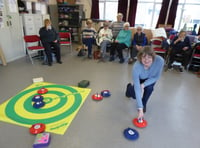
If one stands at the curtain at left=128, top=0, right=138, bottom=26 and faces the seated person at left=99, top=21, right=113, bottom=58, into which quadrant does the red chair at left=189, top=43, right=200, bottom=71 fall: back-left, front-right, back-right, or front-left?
front-left

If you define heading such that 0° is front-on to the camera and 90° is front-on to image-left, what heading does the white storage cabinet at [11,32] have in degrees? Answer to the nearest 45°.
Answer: approximately 315°

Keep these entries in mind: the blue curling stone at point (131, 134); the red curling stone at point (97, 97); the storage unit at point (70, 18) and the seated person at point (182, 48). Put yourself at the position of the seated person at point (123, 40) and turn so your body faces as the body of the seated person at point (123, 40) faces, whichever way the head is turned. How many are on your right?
1

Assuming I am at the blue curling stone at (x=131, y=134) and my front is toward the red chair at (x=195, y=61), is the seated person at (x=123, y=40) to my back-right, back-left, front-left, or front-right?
front-left

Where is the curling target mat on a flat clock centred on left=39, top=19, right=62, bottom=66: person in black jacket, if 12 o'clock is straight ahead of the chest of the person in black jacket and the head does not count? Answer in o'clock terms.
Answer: The curling target mat is roughly at 12 o'clock from the person in black jacket.

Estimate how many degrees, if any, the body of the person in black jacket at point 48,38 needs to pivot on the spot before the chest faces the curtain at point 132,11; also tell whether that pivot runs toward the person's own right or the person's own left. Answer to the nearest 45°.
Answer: approximately 135° to the person's own left

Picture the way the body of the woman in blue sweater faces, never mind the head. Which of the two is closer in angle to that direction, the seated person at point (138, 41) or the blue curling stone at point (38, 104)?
the blue curling stone

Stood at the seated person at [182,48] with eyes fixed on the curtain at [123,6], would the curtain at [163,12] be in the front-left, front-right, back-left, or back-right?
front-right

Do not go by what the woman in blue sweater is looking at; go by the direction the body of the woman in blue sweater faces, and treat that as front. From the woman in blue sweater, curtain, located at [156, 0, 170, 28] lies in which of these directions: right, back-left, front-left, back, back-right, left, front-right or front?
back

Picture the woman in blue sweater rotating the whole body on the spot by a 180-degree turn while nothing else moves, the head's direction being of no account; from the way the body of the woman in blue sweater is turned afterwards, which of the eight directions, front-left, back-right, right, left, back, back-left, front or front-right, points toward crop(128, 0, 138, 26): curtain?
front

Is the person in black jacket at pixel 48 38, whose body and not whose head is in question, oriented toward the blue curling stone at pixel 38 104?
yes

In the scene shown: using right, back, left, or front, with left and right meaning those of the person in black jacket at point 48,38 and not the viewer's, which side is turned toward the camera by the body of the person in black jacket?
front

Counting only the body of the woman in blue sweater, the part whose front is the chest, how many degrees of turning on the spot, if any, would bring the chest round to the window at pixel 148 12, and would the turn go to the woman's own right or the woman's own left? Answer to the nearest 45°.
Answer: approximately 180°
